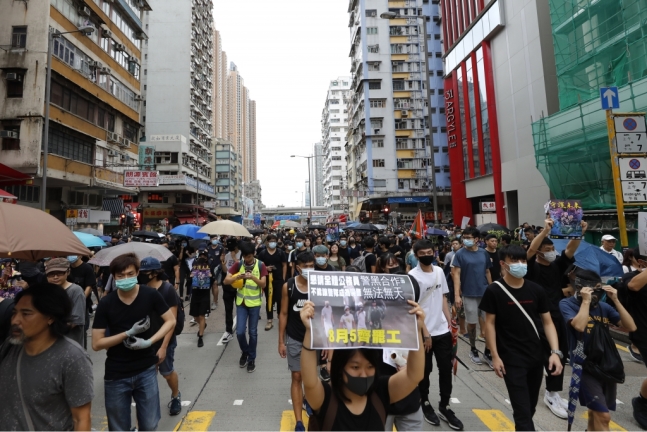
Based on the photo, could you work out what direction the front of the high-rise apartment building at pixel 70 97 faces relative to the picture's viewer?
facing the viewer and to the right of the viewer

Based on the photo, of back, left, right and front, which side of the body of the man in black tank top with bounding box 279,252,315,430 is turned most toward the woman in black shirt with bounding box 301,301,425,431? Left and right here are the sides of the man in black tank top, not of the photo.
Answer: front

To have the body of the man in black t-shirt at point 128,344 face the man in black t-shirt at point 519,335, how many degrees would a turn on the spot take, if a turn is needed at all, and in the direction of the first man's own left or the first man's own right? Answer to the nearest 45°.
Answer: approximately 45° to the first man's own left

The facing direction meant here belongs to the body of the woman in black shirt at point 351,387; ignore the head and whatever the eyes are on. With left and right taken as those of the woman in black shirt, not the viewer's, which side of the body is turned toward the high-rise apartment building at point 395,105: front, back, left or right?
back

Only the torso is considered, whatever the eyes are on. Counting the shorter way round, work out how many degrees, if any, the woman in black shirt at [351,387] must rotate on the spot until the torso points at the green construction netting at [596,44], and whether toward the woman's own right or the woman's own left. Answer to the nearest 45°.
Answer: approximately 135° to the woman's own left

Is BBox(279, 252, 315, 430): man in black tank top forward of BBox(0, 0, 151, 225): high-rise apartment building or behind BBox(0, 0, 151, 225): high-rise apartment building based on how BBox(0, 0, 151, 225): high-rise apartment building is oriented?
forward

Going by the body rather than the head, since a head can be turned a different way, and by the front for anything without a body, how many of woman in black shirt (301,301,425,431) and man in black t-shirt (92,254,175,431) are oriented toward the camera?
2

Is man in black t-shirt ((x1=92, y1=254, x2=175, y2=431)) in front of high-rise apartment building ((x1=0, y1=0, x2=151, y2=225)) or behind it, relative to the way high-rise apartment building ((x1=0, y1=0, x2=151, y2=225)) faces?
in front

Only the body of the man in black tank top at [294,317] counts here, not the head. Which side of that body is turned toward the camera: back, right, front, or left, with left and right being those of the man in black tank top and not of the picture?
front

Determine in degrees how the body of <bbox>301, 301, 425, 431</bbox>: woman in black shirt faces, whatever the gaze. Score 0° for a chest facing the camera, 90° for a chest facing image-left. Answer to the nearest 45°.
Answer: approximately 0°

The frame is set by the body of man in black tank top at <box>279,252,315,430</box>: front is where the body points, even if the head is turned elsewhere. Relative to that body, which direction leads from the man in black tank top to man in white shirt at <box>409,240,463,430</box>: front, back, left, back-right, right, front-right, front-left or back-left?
left
